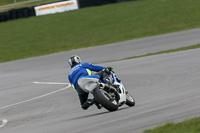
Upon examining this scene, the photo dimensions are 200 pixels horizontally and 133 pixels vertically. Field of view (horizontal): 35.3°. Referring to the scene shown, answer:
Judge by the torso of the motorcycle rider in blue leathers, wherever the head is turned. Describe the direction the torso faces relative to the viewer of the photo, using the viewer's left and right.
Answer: facing away from the viewer and to the right of the viewer
